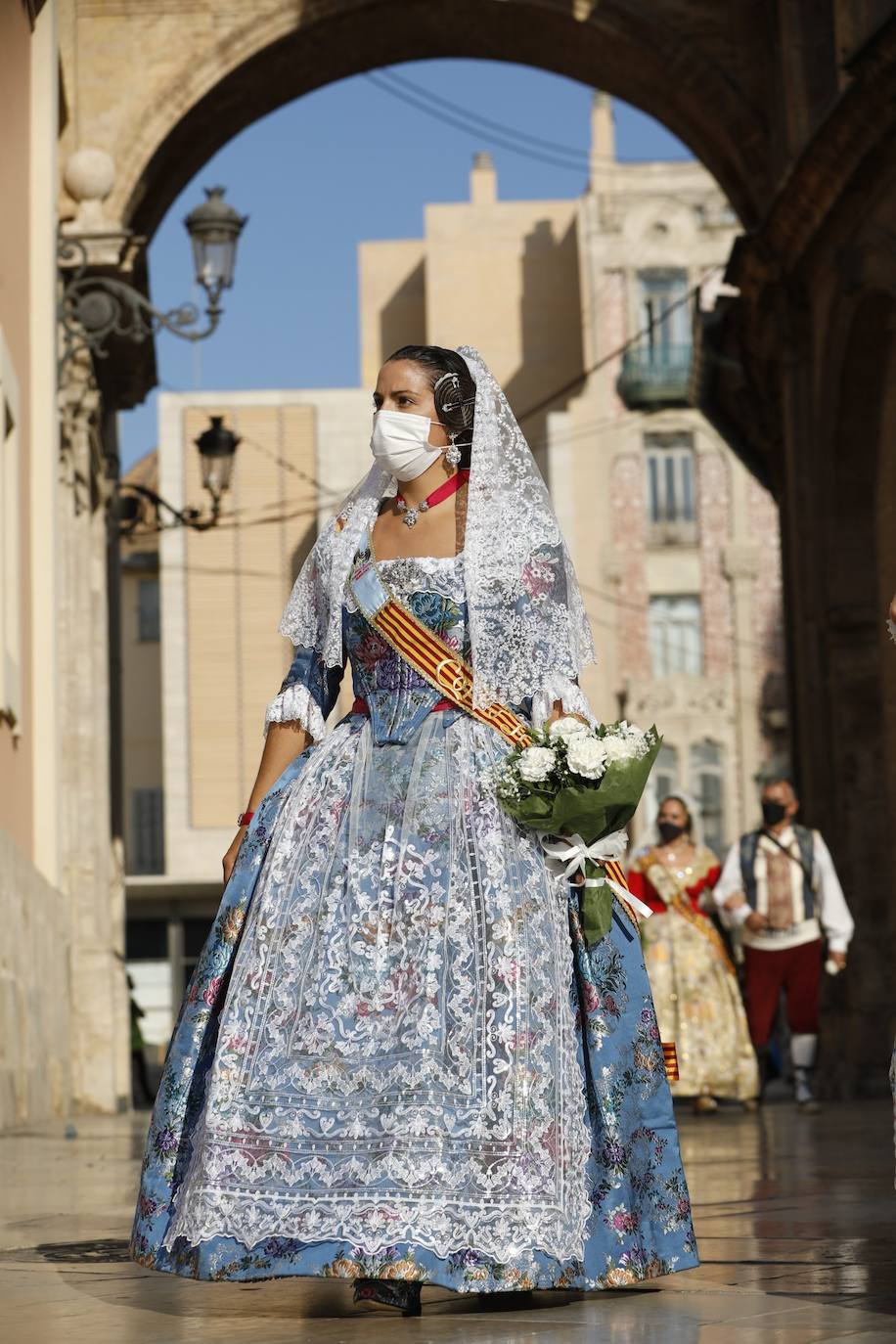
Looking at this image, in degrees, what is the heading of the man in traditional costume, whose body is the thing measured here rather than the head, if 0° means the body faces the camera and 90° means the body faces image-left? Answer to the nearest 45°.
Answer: approximately 0°

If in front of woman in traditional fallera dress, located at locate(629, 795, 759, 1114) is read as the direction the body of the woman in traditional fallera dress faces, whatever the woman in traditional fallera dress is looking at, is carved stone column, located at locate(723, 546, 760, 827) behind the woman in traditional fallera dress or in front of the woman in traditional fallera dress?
behind

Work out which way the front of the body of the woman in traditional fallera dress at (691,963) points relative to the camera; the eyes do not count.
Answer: toward the camera

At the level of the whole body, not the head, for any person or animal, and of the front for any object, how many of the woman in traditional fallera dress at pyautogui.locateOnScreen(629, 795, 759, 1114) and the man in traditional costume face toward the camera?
2

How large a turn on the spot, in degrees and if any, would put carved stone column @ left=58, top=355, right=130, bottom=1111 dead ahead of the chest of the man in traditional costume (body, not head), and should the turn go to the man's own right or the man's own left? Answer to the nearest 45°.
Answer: approximately 135° to the man's own right

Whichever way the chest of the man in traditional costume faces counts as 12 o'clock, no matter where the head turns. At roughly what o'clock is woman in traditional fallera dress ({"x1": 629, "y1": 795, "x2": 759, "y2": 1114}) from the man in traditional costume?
The woman in traditional fallera dress is roughly at 4 o'clock from the man in traditional costume.

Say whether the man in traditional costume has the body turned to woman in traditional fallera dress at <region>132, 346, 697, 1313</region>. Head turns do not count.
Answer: yes

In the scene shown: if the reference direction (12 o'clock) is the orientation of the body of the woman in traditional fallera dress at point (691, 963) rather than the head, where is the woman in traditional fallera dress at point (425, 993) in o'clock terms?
the woman in traditional fallera dress at point (425, 993) is roughly at 12 o'clock from the woman in traditional fallera dress at point (691, 963).

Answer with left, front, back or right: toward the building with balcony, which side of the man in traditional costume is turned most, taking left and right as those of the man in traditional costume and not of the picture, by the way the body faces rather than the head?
back

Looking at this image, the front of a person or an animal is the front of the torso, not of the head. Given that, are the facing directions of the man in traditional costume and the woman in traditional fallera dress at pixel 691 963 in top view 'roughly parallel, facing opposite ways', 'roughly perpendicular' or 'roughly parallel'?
roughly parallel
